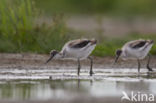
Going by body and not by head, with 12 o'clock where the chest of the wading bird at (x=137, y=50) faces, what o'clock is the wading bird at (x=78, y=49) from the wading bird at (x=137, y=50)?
the wading bird at (x=78, y=49) is roughly at 11 o'clock from the wading bird at (x=137, y=50).

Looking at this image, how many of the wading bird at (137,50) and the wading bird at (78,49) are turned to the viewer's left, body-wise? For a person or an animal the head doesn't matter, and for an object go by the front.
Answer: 2

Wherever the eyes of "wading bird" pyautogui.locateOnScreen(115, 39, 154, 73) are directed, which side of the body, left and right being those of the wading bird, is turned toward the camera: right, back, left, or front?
left

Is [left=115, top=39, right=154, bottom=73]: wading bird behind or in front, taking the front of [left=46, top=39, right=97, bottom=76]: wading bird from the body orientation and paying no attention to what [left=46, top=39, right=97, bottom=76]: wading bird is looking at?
behind

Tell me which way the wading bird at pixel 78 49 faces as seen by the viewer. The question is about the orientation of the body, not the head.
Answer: to the viewer's left
